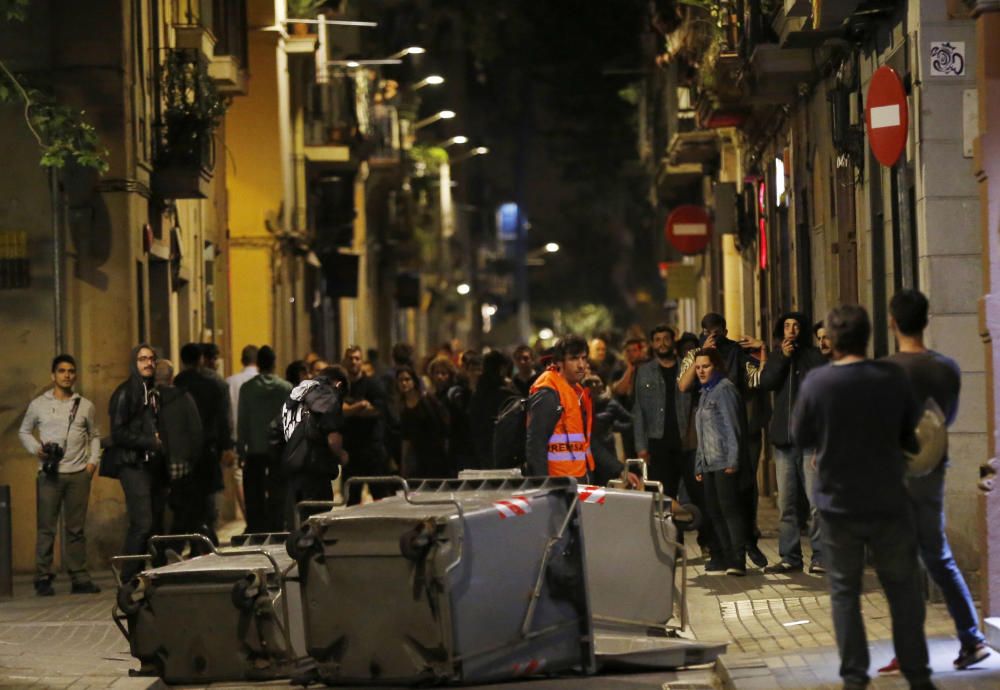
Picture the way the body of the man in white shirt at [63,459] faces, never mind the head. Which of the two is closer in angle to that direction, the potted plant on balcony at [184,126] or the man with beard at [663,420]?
the man with beard

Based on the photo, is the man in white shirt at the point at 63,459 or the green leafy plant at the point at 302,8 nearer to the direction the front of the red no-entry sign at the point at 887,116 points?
the man in white shirt

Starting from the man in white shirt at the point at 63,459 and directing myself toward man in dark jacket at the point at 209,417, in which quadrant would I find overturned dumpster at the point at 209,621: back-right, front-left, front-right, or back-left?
back-right

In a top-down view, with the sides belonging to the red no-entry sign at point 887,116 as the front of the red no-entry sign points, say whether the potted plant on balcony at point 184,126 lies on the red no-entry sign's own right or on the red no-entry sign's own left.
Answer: on the red no-entry sign's own right

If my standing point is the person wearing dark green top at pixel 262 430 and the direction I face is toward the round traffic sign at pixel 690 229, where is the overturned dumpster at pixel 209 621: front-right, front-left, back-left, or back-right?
back-right

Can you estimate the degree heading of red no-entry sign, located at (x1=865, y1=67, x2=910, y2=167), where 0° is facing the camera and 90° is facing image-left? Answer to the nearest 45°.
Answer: approximately 45°
